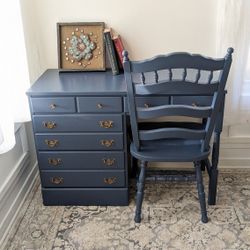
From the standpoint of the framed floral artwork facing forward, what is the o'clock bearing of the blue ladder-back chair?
The blue ladder-back chair is roughly at 11 o'clock from the framed floral artwork.

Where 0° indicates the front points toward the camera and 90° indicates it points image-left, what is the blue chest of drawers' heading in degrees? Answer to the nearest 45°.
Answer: approximately 0°

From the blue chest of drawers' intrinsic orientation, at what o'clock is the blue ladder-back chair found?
The blue ladder-back chair is roughly at 10 o'clock from the blue chest of drawers.

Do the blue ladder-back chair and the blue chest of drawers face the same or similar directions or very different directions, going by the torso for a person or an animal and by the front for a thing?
very different directions

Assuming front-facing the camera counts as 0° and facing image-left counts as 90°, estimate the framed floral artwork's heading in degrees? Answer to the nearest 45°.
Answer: approximately 0°

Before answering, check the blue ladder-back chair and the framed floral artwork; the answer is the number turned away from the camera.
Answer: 1

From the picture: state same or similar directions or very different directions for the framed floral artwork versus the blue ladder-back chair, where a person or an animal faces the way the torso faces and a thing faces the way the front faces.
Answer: very different directions

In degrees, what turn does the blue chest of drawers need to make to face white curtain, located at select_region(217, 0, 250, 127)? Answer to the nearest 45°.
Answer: approximately 90° to its left

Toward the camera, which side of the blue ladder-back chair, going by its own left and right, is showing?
back

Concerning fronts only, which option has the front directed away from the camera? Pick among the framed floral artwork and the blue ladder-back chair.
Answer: the blue ladder-back chair
